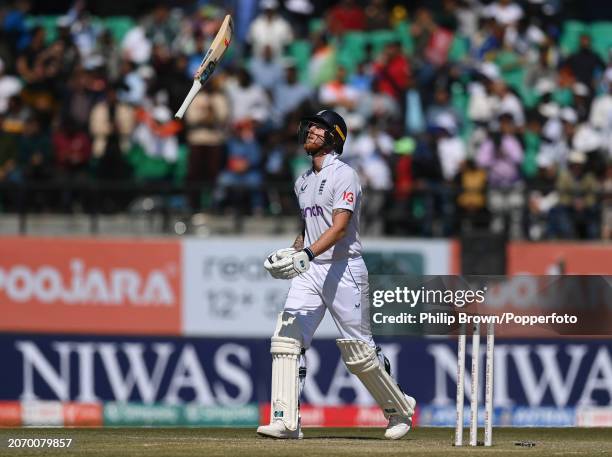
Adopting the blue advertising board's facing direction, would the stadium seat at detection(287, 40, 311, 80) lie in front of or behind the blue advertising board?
behind

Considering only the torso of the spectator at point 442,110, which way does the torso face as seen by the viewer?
toward the camera

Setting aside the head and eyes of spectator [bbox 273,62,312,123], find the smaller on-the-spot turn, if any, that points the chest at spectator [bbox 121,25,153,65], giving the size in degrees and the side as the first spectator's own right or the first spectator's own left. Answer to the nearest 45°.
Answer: approximately 135° to the first spectator's own right

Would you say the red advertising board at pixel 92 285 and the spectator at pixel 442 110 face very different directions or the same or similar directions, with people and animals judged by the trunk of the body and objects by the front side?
same or similar directions

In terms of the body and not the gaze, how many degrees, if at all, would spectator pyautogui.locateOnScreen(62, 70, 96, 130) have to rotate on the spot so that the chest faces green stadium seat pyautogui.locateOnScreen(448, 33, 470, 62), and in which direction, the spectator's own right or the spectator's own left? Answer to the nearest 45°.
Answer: approximately 90° to the spectator's own left

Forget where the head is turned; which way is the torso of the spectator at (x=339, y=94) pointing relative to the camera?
toward the camera

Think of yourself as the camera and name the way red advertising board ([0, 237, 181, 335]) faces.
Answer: facing the viewer

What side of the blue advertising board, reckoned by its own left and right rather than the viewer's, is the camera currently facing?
front

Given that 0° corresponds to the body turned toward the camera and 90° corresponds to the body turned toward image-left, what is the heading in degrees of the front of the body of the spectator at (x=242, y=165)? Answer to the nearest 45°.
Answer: approximately 0°

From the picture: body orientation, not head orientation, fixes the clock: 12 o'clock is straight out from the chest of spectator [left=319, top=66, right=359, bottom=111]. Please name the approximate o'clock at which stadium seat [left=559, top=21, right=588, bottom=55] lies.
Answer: The stadium seat is roughly at 8 o'clock from the spectator.
